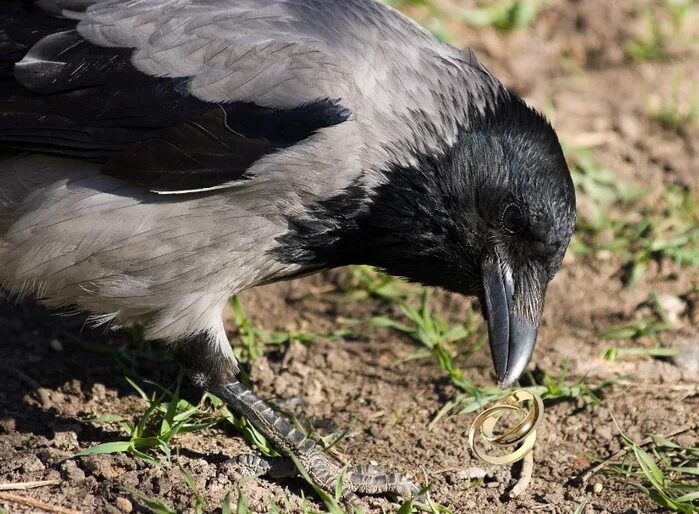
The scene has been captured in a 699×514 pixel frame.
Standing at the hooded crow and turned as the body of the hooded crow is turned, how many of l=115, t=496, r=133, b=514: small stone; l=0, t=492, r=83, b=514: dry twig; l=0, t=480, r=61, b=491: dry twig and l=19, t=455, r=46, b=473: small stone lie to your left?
0

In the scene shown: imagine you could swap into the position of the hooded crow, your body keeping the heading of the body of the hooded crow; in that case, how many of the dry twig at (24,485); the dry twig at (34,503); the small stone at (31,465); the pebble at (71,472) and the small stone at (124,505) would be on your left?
0

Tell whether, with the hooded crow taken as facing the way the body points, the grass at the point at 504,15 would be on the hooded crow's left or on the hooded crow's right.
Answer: on the hooded crow's left

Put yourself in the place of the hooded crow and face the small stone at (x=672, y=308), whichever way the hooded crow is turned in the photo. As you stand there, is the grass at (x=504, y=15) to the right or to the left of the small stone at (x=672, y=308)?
left

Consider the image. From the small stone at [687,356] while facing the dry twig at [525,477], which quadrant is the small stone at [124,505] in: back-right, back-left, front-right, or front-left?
front-right

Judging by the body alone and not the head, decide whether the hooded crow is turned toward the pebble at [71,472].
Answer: no

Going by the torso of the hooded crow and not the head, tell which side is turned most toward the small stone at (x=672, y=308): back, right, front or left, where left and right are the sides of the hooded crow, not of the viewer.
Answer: front

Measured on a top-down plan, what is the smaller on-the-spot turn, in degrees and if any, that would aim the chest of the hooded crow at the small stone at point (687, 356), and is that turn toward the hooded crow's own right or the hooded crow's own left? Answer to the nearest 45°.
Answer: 0° — it already faces it

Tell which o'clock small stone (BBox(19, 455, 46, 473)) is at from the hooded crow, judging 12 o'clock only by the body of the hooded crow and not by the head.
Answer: The small stone is roughly at 5 o'clock from the hooded crow.

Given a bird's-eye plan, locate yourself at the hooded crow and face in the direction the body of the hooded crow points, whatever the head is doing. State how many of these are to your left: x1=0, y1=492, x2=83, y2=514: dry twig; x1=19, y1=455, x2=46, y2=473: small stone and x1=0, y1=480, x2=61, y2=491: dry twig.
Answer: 0

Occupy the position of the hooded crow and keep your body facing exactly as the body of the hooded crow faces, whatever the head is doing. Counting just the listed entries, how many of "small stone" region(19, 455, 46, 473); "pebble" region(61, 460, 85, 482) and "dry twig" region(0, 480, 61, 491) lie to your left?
0

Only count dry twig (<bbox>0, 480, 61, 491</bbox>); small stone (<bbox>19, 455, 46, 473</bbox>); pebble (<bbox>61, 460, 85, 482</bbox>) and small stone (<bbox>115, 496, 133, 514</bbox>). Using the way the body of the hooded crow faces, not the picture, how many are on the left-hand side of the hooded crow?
0

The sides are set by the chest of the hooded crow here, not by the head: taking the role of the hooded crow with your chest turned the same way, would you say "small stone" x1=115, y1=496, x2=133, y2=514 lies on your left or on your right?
on your right

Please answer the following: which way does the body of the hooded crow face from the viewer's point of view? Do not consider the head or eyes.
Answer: to the viewer's right

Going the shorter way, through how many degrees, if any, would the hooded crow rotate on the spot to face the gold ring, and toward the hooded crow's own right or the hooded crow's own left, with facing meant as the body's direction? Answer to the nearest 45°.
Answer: approximately 45° to the hooded crow's own right
